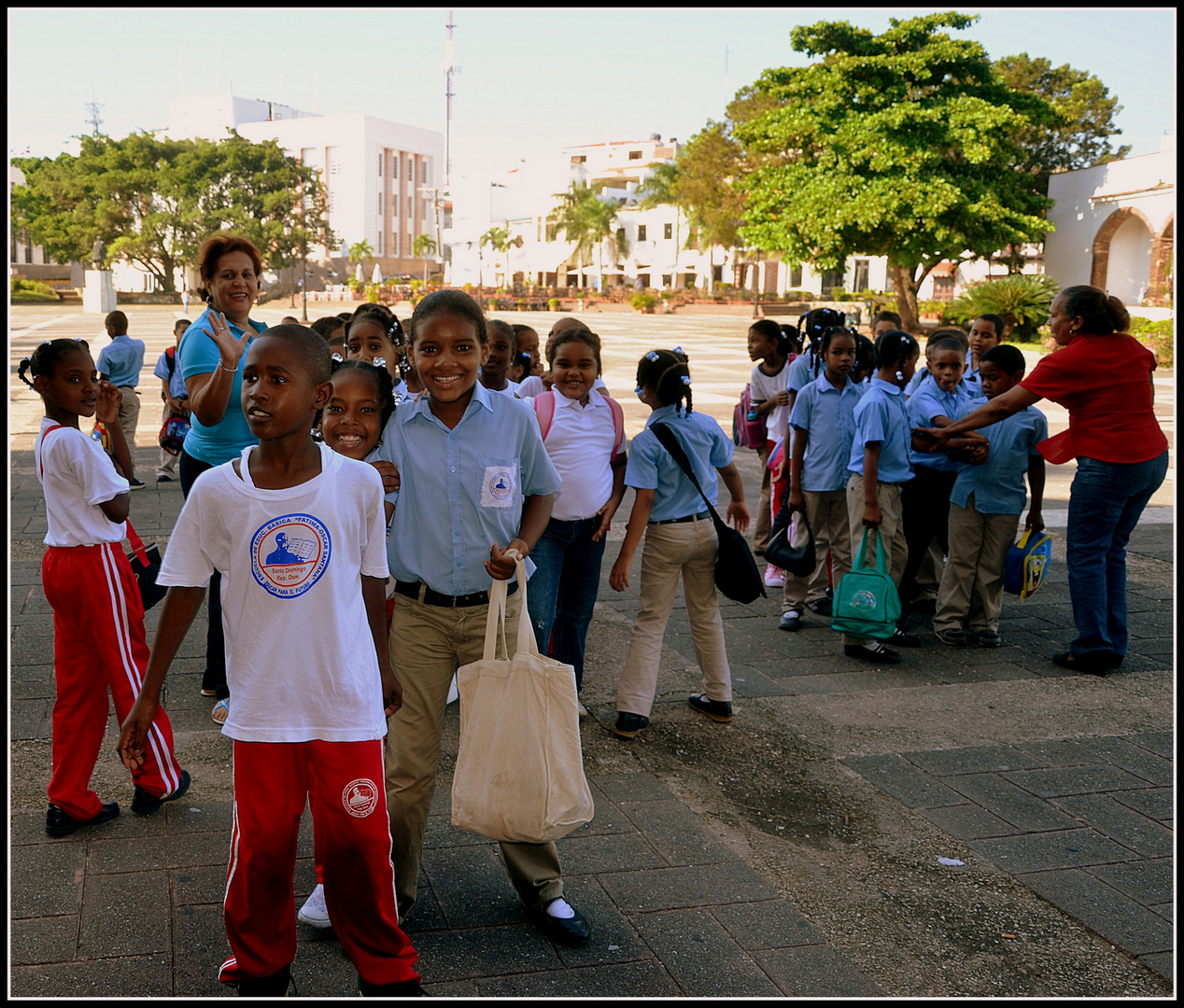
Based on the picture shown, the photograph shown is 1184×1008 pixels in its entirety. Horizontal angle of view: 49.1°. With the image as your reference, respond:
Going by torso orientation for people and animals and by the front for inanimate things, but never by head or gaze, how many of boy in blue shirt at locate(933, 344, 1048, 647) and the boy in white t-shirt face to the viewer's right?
0

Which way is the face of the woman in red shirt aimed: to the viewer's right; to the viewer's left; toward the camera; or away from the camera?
to the viewer's left

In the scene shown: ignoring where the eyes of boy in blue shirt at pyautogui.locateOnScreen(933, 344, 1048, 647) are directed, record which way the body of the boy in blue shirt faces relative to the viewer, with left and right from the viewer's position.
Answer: facing the viewer and to the left of the viewer

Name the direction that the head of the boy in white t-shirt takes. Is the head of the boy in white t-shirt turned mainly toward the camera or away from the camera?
toward the camera

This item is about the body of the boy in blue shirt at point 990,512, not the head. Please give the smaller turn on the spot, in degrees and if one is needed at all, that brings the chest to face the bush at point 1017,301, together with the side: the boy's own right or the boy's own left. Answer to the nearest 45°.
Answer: approximately 135° to the boy's own right

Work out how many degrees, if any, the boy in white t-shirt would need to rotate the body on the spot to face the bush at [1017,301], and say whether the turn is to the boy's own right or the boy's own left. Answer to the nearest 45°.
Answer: approximately 135° to the boy's own left

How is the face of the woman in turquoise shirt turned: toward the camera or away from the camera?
toward the camera

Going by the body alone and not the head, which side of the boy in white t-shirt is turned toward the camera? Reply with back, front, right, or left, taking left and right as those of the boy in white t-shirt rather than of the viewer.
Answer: front

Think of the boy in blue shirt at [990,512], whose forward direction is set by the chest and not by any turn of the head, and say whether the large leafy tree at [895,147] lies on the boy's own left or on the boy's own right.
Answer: on the boy's own right

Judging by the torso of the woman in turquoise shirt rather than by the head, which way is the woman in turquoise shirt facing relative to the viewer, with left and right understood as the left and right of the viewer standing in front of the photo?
facing the viewer and to the right of the viewer

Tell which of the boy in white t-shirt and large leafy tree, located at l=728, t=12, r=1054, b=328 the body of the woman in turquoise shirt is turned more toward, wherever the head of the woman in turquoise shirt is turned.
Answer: the boy in white t-shirt

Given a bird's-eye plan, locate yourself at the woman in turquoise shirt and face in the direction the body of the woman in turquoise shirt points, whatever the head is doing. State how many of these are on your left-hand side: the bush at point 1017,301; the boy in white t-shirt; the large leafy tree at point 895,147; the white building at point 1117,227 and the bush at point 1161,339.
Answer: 4
